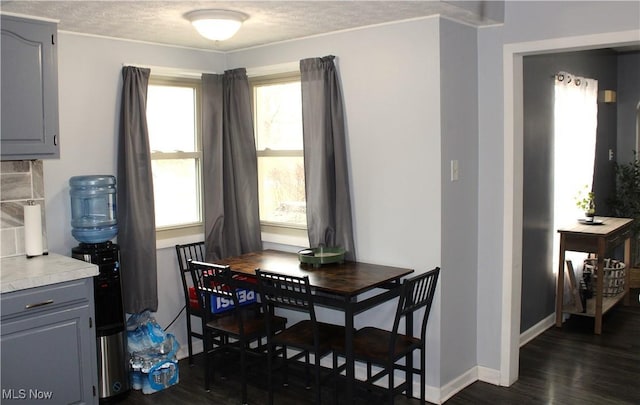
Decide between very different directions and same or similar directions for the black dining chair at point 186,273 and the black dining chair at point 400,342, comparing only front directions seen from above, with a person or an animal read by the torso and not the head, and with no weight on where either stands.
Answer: very different directions

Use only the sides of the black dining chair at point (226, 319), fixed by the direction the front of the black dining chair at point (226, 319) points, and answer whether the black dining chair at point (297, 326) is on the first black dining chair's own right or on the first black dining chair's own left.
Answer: on the first black dining chair's own right

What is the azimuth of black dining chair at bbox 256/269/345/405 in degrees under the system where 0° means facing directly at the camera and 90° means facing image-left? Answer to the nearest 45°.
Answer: approximately 225°

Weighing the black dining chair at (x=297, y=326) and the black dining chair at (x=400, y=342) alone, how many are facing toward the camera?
0

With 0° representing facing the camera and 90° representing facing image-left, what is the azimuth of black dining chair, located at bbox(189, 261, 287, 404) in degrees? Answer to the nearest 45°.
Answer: approximately 225°

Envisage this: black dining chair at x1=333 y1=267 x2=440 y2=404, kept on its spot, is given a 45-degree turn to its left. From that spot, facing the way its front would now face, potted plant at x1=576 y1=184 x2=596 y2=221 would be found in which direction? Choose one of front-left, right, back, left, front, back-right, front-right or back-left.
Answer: back-right

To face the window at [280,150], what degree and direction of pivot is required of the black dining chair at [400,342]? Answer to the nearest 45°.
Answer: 0° — it already faces it

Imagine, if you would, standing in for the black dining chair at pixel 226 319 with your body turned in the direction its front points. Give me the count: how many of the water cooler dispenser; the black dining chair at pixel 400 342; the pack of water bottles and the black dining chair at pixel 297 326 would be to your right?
2

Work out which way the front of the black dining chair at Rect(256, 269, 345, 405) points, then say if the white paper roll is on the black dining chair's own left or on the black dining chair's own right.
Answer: on the black dining chair's own left

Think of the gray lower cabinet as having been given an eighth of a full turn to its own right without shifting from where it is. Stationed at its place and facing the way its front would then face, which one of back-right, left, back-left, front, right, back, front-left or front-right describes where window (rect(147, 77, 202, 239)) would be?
back-left

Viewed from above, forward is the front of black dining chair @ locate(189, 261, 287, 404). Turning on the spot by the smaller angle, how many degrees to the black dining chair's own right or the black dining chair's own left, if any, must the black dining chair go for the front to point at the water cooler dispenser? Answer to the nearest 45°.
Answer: approximately 135° to the black dining chair's own left

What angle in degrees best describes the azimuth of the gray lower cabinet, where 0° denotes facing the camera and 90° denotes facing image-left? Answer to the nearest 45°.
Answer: approximately 315°

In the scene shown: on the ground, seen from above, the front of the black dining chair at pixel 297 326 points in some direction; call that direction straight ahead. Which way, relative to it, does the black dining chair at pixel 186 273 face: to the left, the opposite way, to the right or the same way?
to the right
